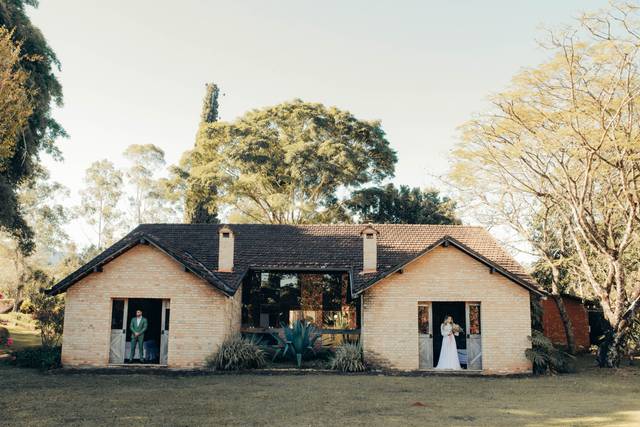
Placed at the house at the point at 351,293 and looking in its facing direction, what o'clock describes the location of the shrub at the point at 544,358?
The shrub is roughly at 9 o'clock from the house.

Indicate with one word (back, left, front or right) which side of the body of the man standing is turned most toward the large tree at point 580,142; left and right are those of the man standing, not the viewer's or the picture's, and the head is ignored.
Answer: left

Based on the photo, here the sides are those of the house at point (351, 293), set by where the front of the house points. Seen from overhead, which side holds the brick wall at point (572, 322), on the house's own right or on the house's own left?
on the house's own left

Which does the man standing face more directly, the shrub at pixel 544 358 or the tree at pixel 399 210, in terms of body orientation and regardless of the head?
the shrub

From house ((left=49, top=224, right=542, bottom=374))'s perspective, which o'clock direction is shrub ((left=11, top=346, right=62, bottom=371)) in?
The shrub is roughly at 3 o'clock from the house.

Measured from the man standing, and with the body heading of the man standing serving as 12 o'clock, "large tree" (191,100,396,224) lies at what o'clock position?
The large tree is roughly at 7 o'clock from the man standing.

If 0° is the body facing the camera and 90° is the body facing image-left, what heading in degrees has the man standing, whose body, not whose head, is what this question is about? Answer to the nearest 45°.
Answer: approximately 0°

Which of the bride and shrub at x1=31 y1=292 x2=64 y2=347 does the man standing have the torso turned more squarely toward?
the bride
